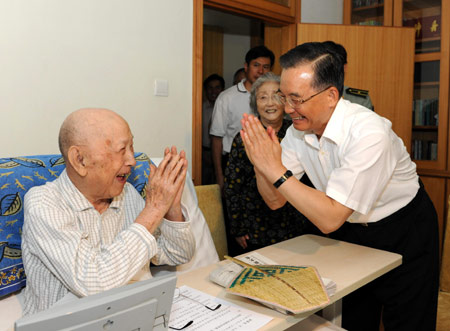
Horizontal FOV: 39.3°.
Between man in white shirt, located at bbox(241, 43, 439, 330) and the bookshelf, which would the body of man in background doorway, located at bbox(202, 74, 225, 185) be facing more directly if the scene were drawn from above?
the man in white shirt

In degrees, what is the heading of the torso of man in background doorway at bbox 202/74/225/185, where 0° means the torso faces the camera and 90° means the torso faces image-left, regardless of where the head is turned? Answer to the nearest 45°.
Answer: approximately 0°

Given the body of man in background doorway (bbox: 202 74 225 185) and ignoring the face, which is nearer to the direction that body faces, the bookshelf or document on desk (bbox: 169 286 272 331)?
the document on desk

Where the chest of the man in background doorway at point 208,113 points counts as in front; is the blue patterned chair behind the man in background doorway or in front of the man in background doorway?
in front

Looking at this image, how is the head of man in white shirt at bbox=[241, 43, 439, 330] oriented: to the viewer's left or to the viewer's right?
to the viewer's left

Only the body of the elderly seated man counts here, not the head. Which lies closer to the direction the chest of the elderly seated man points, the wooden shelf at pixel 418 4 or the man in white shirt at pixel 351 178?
the man in white shirt

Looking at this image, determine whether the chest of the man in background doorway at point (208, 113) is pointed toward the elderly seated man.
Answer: yes

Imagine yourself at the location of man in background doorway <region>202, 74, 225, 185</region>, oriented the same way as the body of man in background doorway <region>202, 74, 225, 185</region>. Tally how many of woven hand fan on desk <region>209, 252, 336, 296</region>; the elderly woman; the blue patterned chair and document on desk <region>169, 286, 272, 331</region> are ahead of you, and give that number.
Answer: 4

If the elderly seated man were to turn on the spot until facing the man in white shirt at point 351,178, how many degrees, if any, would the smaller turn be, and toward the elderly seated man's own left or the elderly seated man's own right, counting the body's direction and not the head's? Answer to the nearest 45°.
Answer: approximately 45° to the elderly seated man's own left

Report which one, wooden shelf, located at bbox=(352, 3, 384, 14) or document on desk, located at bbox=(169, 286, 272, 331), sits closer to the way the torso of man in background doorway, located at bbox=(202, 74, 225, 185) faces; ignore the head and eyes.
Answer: the document on desk

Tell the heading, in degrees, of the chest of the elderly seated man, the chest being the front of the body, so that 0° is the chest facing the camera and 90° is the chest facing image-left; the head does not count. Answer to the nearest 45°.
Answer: approximately 315°
